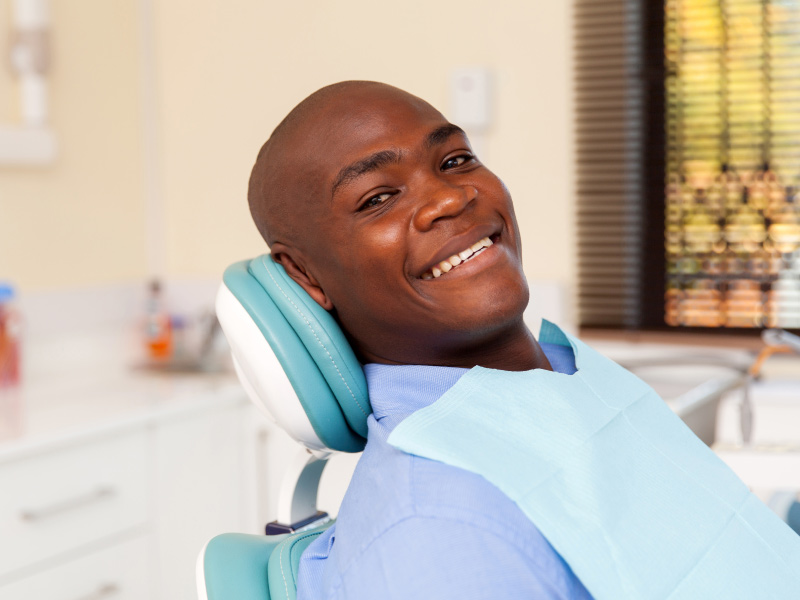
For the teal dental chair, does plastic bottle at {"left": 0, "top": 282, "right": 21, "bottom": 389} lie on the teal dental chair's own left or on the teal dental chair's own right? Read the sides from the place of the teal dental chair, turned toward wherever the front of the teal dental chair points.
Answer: on the teal dental chair's own left

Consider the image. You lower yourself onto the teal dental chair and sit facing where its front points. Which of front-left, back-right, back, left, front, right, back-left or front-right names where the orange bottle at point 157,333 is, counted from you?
left

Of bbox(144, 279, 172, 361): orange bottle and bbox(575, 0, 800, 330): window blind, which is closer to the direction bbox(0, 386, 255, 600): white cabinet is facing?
the window blind

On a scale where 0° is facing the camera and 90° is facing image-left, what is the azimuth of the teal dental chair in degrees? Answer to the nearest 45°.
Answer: approximately 270°

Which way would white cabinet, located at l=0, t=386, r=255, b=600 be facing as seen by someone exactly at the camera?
facing the viewer and to the right of the viewer

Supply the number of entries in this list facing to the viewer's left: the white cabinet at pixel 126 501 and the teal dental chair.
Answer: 0

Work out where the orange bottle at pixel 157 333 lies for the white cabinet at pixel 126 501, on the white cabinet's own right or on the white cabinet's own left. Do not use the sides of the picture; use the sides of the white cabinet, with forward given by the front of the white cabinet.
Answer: on the white cabinet's own left
